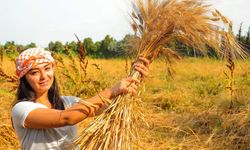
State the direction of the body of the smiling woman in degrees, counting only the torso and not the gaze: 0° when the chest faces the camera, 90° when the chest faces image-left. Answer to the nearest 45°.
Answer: approximately 315°

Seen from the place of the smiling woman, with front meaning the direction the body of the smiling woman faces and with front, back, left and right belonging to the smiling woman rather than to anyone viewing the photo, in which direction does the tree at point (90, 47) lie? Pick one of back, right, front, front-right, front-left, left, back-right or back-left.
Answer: back-left
